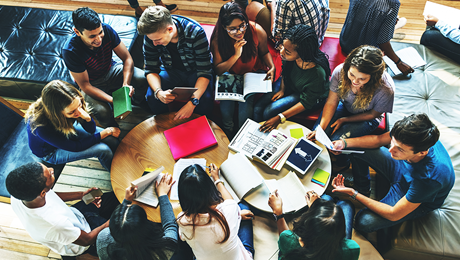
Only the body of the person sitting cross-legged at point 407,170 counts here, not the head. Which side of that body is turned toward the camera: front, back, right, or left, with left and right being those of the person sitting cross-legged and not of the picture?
left

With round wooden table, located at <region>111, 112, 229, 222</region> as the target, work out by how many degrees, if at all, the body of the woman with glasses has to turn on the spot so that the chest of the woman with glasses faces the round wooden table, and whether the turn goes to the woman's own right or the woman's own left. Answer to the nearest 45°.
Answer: approximately 45° to the woman's own right

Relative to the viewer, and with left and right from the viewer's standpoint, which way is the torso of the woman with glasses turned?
facing the viewer

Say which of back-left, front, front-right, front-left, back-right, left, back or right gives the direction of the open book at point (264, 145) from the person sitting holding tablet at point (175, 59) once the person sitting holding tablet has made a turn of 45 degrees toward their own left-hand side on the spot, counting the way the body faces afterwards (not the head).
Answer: front

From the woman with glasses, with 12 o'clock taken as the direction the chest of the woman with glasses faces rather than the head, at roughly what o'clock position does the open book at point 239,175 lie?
The open book is roughly at 12 o'clock from the woman with glasses.

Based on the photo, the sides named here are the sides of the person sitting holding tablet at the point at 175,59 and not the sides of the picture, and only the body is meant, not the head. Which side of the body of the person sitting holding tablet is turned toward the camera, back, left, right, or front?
front

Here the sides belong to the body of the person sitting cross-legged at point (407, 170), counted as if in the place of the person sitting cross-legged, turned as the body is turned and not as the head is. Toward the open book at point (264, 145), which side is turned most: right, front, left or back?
front

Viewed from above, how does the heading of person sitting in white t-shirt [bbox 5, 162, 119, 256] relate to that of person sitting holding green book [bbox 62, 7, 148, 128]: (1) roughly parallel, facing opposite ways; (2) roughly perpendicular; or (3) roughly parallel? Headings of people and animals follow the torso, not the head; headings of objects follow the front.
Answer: roughly perpendicular

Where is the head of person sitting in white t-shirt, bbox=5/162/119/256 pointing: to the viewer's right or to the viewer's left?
to the viewer's right

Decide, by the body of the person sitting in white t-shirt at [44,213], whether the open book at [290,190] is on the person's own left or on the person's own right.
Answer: on the person's own right

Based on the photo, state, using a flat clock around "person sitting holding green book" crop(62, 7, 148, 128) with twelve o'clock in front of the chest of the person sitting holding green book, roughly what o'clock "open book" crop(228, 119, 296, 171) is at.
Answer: The open book is roughly at 12 o'clock from the person sitting holding green book.

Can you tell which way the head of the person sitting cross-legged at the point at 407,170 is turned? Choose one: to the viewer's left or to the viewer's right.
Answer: to the viewer's left
